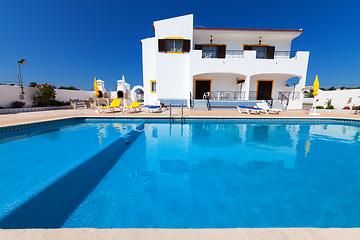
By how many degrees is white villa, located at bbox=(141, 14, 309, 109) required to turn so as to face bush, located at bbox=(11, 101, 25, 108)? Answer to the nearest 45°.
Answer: approximately 45° to its right

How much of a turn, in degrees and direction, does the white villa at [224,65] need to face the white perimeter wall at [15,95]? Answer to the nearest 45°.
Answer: approximately 45° to its right

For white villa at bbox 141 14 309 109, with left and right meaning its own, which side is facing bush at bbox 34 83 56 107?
right

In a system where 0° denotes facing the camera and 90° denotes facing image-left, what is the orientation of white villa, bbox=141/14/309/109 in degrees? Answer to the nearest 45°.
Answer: approximately 0°
